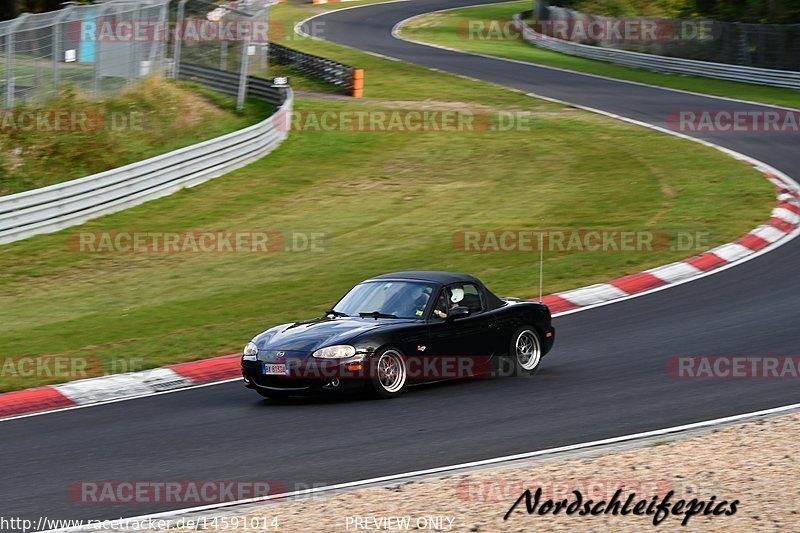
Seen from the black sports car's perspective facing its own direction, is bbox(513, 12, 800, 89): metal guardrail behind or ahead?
behind

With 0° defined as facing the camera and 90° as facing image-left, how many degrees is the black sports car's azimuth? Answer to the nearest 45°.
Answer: approximately 45°
